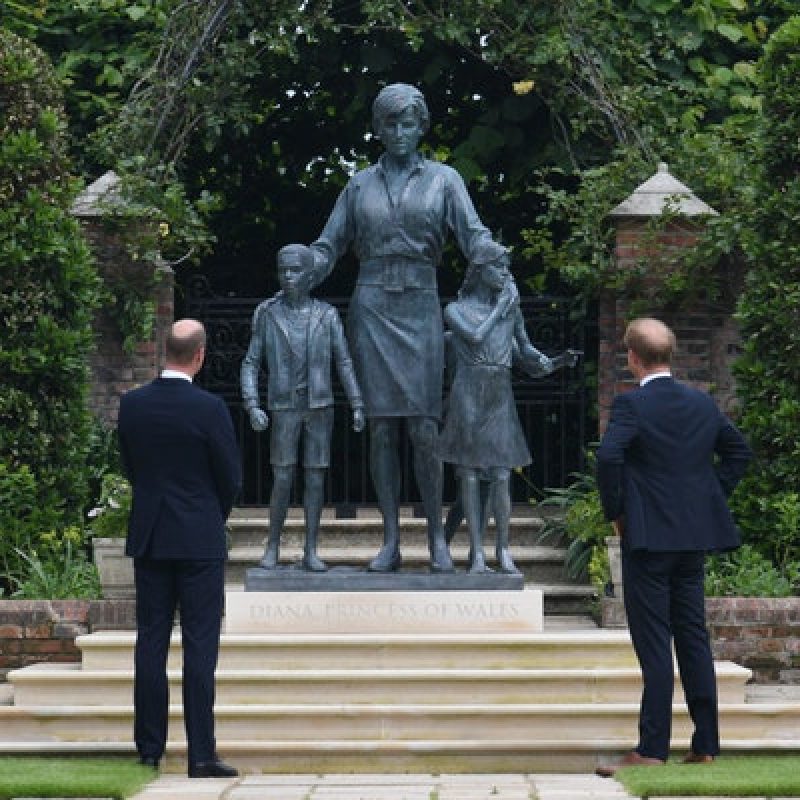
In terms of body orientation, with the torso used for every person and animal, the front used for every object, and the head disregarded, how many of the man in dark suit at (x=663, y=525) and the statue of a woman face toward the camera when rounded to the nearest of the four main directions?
1

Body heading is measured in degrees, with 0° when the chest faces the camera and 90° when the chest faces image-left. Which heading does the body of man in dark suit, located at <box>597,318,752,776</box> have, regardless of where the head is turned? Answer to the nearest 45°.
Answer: approximately 135°

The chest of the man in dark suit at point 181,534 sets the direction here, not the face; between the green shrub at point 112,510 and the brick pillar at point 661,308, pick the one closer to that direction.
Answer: the brick pillar

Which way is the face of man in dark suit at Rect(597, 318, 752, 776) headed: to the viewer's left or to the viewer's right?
to the viewer's left

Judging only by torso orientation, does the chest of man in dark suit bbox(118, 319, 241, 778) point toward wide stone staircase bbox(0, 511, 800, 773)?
yes
